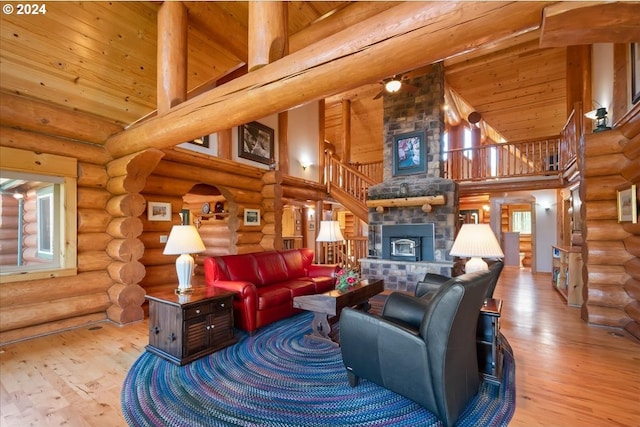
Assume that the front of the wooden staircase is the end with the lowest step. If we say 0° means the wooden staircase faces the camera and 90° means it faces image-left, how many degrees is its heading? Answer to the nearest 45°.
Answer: approximately 270°

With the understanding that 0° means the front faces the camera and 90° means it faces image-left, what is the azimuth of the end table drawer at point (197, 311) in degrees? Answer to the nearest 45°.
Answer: approximately 315°

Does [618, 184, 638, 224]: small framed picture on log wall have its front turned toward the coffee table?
yes

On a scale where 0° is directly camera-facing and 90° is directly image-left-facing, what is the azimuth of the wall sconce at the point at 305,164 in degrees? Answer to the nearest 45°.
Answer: approximately 315°

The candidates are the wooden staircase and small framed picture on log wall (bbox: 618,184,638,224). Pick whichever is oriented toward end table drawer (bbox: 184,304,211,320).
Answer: the small framed picture on log wall

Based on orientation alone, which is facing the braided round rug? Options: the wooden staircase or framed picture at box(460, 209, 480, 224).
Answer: the framed picture

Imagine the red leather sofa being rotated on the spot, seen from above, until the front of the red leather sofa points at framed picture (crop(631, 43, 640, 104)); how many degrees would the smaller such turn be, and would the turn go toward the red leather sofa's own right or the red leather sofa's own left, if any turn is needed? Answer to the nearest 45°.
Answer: approximately 45° to the red leather sofa's own left

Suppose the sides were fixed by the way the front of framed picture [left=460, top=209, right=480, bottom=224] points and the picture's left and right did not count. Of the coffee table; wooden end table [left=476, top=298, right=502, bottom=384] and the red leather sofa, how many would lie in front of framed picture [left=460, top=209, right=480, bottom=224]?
3

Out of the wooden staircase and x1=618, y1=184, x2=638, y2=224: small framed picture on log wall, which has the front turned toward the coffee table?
the small framed picture on log wall

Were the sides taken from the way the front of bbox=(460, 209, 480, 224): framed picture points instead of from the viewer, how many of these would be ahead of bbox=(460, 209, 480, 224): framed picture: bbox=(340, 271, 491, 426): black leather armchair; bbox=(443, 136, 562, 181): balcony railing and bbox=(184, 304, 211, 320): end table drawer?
3

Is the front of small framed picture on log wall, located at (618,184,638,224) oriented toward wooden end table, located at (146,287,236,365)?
yes
